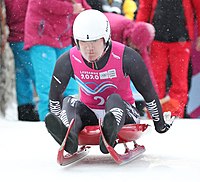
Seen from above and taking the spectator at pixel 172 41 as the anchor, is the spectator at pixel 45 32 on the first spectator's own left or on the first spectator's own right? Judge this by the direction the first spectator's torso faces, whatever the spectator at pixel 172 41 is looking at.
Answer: on the first spectator's own right

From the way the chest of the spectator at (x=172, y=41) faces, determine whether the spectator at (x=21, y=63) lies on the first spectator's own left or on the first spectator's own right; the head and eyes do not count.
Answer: on the first spectator's own right

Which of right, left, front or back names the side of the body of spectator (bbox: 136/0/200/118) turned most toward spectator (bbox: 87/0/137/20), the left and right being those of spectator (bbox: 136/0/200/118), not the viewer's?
back

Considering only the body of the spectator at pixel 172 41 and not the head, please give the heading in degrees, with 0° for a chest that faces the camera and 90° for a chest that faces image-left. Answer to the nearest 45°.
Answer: approximately 0°

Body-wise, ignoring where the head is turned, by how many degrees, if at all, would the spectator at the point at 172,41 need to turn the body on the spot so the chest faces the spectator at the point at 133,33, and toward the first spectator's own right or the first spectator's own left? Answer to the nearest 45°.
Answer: approximately 90° to the first spectator's own right
